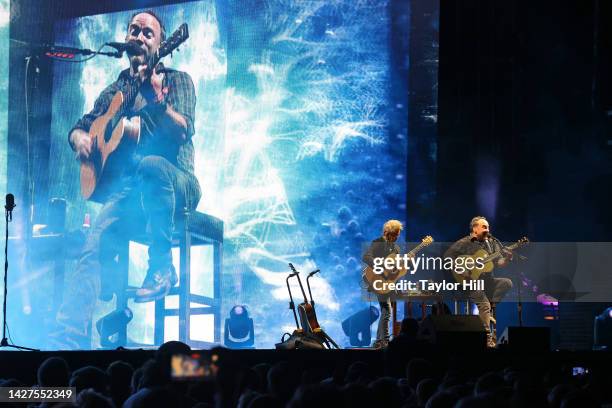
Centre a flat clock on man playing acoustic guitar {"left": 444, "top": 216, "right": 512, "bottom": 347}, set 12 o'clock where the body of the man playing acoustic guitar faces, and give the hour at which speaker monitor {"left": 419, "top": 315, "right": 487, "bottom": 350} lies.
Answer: The speaker monitor is roughly at 2 o'clock from the man playing acoustic guitar.

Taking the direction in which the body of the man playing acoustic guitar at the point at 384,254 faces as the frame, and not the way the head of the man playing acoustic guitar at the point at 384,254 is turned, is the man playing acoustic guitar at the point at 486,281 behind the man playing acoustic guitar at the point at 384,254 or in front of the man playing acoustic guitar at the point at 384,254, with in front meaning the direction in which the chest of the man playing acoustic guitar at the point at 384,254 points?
in front

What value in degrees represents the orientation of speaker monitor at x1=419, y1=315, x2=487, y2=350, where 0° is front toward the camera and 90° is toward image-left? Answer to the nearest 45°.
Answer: approximately 180°

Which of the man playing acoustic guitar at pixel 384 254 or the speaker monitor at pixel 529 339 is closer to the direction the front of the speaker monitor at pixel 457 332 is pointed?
the man playing acoustic guitar

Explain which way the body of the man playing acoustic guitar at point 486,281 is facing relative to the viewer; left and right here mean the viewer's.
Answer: facing the viewer and to the right of the viewer

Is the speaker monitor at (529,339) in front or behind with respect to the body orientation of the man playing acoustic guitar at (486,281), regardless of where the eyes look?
in front

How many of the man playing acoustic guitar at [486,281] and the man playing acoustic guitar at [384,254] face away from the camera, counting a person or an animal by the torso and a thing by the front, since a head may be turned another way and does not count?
0

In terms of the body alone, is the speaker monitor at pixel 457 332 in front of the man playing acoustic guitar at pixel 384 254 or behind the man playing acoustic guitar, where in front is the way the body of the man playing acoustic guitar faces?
in front

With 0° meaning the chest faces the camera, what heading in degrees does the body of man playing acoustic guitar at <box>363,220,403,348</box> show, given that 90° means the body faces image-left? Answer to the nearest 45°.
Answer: approximately 315°

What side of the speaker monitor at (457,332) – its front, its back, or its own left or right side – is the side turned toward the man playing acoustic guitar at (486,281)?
front

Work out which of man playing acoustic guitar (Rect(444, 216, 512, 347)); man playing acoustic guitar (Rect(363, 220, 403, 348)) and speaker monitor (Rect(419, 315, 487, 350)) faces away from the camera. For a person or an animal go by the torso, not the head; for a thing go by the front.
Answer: the speaker monitor

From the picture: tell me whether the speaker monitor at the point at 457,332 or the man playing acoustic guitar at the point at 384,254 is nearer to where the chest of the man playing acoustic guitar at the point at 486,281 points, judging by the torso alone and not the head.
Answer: the speaker monitor
